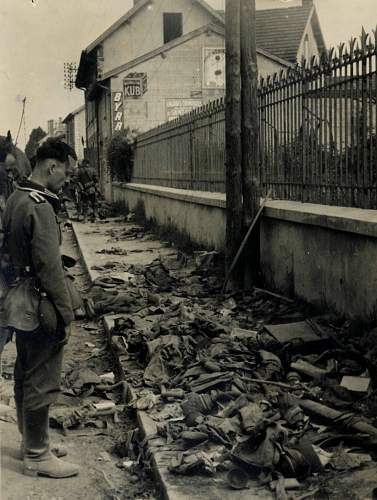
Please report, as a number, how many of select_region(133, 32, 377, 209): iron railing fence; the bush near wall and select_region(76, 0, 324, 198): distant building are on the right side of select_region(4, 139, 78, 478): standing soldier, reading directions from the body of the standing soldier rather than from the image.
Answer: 0

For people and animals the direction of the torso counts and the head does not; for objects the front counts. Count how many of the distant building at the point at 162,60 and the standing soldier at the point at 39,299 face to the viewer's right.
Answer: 1

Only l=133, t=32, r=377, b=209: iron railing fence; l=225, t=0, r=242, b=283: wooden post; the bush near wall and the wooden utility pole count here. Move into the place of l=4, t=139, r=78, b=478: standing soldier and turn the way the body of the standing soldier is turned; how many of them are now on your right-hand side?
0

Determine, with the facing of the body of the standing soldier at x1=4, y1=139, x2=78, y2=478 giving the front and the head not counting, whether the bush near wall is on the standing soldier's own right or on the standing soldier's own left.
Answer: on the standing soldier's own left

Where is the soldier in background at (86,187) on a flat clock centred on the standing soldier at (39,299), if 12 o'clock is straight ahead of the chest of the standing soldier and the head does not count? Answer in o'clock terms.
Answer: The soldier in background is roughly at 9 o'clock from the standing soldier.

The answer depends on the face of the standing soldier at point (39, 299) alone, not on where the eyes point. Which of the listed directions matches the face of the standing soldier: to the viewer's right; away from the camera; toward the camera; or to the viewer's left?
to the viewer's right

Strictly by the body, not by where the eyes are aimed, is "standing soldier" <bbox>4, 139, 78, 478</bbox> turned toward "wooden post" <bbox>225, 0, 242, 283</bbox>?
no

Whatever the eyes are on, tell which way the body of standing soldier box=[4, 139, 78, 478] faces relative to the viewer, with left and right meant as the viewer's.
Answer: facing to the right of the viewer

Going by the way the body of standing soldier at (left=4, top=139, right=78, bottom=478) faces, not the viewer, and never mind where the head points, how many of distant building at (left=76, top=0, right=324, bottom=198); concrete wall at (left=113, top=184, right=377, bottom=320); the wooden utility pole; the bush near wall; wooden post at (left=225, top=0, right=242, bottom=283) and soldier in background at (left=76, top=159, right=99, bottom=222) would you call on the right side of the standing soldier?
0

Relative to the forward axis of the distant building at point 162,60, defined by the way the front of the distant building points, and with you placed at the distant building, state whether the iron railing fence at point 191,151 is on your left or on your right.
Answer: on your left

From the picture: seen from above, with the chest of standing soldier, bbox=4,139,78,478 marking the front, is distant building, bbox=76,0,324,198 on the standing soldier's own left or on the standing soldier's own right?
on the standing soldier's own left

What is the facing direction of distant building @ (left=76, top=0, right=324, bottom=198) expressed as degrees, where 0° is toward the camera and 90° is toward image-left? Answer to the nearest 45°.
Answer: approximately 90°

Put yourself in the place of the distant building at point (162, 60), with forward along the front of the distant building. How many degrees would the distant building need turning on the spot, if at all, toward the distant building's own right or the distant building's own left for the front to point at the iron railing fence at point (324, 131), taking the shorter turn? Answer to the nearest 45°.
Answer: approximately 90° to the distant building's own left
